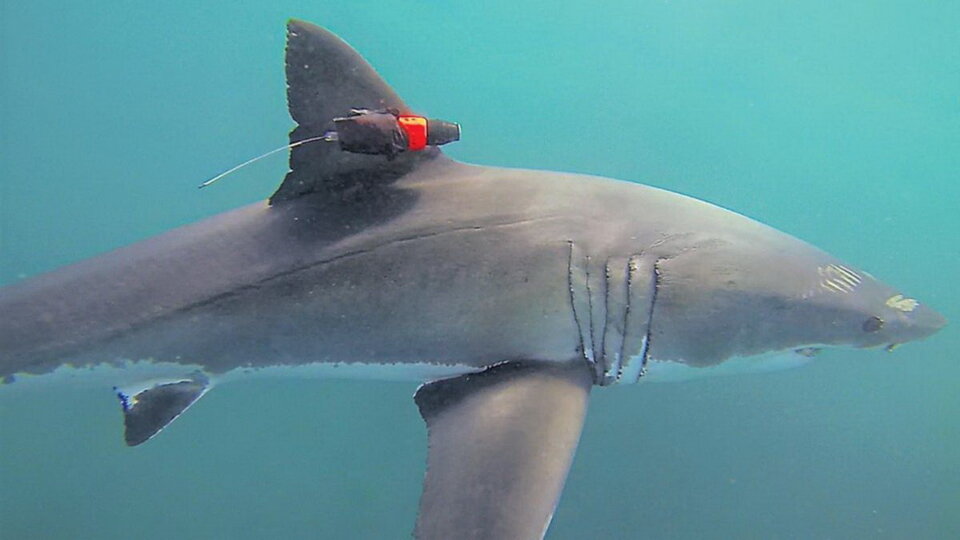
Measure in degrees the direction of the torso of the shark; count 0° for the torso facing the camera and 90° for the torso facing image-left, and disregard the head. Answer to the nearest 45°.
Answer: approximately 270°
